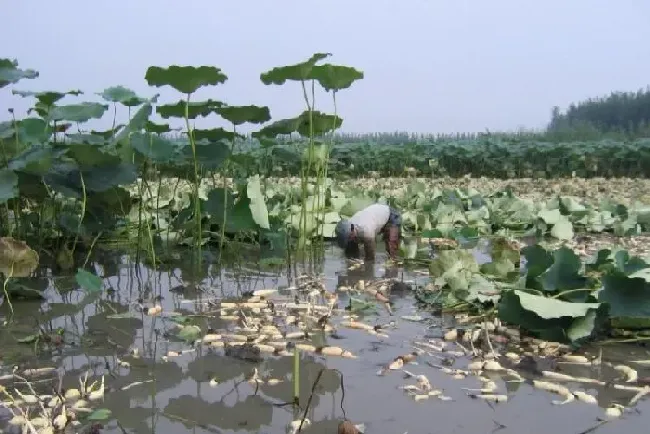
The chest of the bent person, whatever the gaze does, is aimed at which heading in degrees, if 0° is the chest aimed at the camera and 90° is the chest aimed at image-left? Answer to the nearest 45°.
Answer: approximately 90°

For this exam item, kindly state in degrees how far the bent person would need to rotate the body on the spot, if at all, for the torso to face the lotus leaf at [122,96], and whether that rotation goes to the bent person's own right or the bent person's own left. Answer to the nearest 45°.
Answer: approximately 45° to the bent person's own left

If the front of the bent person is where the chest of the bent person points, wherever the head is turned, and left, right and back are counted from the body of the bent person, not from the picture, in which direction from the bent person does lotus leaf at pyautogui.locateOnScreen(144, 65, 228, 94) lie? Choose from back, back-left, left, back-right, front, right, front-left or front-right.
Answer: front-left

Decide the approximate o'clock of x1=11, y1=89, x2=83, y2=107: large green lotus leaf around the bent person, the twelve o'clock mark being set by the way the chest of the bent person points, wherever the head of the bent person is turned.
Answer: The large green lotus leaf is roughly at 11 o'clock from the bent person.

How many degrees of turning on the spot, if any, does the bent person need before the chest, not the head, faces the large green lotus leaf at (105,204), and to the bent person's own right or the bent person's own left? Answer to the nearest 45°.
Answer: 0° — they already face it
